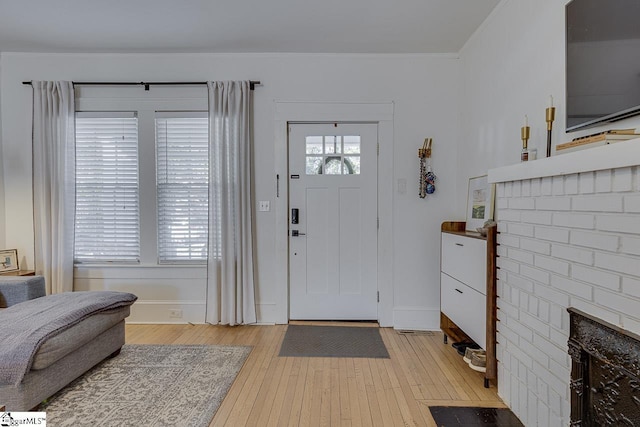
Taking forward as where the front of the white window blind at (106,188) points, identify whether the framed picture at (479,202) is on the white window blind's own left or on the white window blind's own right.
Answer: on the white window blind's own left

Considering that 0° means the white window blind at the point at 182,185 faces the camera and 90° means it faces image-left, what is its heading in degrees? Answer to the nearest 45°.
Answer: approximately 0°

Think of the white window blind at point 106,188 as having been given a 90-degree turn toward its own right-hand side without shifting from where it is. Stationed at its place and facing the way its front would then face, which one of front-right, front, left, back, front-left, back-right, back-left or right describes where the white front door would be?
back-left

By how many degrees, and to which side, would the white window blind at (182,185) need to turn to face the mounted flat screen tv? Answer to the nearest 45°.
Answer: approximately 45° to its left

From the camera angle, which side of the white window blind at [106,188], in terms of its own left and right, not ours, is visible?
front

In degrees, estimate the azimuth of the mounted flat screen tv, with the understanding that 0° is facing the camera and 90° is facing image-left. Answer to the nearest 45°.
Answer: approximately 45°

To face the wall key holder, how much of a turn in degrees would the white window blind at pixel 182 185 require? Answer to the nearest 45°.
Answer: approximately 45° to its left

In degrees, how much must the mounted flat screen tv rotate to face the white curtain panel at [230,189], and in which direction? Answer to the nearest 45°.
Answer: approximately 45° to its right

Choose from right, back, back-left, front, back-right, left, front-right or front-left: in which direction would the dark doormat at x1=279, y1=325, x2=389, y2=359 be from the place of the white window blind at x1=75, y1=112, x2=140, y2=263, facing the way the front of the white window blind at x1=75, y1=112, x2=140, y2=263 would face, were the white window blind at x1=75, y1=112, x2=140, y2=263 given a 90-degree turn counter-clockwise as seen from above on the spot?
front-right

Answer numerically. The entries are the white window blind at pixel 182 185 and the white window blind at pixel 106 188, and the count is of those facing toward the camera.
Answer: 2

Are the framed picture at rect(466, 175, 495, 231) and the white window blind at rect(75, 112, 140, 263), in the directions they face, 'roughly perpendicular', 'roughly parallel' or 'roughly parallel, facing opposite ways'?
roughly perpendicular
